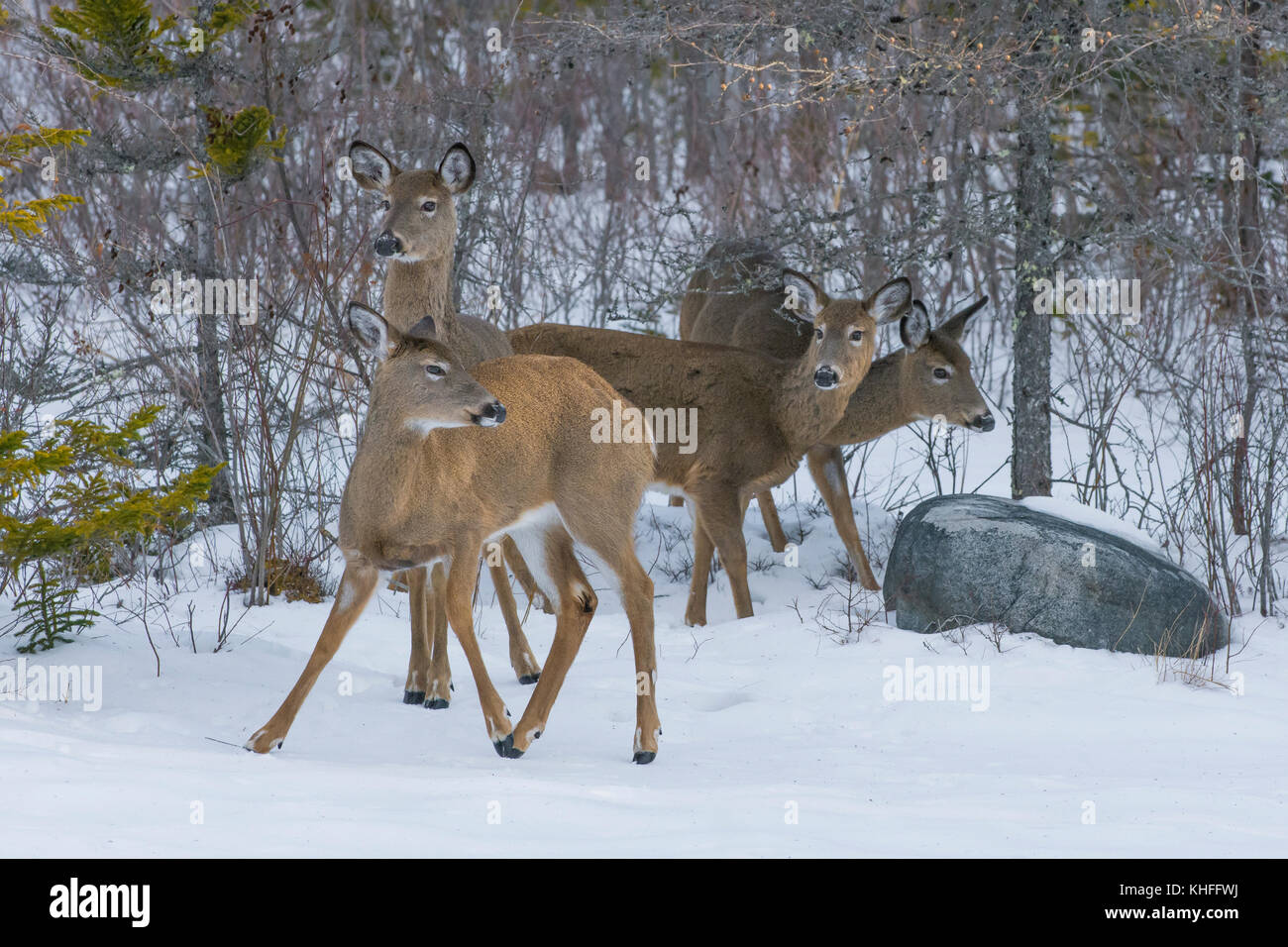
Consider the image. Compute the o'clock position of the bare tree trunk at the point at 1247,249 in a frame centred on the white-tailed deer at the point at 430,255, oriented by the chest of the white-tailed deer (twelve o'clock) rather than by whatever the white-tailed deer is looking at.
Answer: The bare tree trunk is roughly at 7 o'clock from the white-tailed deer.

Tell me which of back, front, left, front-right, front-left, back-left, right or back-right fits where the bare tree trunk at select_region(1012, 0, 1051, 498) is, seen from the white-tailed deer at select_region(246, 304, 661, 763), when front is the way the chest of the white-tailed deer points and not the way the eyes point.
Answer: back

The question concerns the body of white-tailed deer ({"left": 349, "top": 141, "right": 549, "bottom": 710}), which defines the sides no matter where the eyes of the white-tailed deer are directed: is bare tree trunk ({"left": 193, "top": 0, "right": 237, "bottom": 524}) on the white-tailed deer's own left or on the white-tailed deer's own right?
on the white-tailed deer's own right

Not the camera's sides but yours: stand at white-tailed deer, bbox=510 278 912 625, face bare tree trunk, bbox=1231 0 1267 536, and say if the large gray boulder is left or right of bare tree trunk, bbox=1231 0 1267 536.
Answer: right

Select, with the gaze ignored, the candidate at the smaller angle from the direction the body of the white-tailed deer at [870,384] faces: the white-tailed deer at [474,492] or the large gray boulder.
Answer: the large gray boulder

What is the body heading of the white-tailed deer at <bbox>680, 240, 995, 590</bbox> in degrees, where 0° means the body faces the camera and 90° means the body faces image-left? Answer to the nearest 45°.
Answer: approximately 315°

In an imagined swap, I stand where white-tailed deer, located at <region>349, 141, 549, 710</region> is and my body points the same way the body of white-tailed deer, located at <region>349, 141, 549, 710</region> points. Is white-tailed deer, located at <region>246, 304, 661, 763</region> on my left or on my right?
on my left

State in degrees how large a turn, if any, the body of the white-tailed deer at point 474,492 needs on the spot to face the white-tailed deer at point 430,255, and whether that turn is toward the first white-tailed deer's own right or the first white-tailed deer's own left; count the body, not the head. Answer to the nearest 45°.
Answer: approximately 135° to the first white-tailed deer's own right
